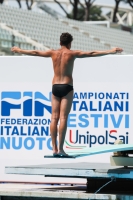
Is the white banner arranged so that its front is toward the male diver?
yes

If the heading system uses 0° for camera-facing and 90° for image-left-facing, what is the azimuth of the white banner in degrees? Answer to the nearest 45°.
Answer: approximately 0°
